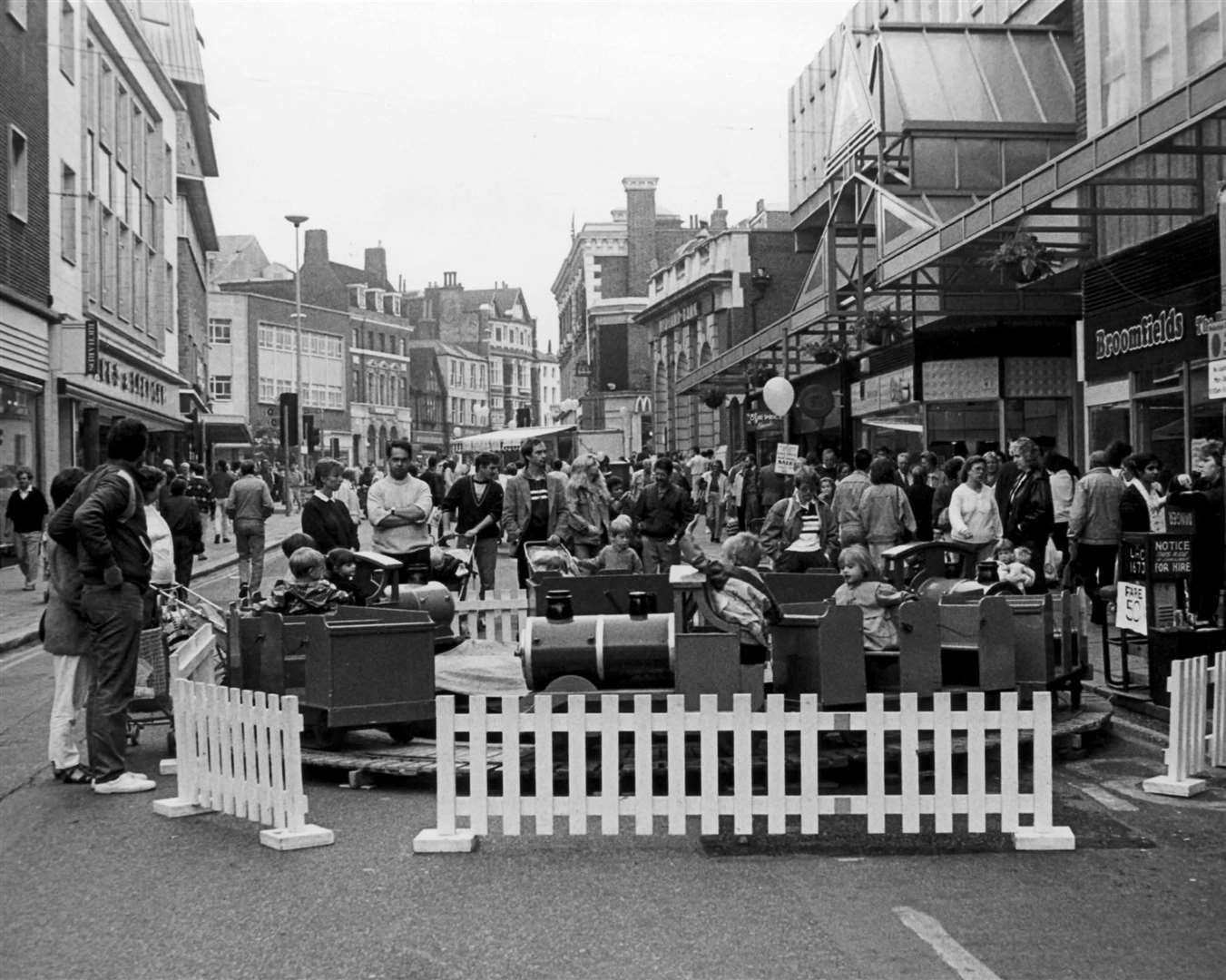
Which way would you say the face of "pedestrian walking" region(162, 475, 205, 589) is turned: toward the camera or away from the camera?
away from the camera

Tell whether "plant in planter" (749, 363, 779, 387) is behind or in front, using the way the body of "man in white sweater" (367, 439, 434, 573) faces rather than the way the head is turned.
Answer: behind

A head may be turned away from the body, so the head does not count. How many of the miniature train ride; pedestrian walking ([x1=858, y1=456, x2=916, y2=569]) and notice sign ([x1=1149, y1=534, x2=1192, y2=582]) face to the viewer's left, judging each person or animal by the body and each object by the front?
1

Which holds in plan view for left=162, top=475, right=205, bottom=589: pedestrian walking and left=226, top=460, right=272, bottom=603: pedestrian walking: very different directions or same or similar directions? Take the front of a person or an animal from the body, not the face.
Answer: same or similar directions

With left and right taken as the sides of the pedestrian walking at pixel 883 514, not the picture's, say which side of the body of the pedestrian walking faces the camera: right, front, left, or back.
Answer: back

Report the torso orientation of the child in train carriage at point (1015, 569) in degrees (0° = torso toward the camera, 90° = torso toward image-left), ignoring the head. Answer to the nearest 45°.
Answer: approximately 45°

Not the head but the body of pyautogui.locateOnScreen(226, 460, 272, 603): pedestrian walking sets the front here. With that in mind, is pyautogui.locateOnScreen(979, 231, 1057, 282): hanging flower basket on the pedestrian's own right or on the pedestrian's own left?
on the pedestrian's own right

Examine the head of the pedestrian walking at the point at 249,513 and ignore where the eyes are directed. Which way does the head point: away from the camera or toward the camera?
away from the camera

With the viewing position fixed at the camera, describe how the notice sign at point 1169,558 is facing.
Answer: facing the viewer

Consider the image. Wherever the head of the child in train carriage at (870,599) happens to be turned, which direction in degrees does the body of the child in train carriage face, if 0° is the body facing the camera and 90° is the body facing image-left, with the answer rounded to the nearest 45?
approximately 45°

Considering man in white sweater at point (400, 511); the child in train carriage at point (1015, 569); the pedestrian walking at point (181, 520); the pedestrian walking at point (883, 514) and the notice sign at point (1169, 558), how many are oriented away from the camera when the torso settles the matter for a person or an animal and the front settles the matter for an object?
2

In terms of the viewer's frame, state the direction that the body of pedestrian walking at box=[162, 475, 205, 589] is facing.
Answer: away from the camera

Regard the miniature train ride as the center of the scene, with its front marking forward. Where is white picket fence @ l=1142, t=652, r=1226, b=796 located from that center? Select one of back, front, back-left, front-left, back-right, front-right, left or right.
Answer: back

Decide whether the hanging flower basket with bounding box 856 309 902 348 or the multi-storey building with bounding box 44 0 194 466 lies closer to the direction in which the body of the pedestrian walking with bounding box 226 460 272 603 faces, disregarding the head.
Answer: the multi-storey building

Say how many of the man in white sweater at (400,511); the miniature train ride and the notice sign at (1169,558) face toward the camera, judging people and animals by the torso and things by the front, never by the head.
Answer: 2

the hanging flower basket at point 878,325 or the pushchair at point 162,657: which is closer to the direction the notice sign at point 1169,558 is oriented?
the pushchair
